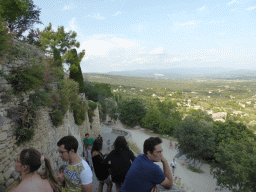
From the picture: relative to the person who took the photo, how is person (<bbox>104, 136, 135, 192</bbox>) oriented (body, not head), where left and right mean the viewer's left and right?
facing away from the viewer

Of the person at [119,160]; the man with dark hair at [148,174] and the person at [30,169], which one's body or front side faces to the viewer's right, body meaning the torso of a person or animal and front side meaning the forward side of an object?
the man with dark hair

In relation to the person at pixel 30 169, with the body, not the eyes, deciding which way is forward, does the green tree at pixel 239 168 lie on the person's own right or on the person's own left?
on the person's own right

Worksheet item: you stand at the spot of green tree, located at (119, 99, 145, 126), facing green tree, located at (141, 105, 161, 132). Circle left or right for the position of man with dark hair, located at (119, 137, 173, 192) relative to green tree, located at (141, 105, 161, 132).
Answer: right

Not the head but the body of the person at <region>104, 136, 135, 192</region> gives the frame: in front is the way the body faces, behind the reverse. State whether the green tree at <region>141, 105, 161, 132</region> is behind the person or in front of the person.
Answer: in front

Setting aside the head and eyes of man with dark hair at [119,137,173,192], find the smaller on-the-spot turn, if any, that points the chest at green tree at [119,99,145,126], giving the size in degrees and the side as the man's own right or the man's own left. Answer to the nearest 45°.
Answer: approximately 90° to the man's own left

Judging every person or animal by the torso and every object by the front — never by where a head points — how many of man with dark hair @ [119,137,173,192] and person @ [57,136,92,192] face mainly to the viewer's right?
1

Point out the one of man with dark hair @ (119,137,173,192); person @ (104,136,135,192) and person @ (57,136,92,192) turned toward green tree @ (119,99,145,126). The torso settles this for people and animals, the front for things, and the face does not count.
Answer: person @ (104,136,135,192)

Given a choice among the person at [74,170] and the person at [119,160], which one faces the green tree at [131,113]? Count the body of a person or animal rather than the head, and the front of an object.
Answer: the person at [119,160]

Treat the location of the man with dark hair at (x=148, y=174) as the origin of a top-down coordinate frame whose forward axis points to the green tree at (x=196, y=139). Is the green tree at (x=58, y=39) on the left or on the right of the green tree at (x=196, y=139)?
left
